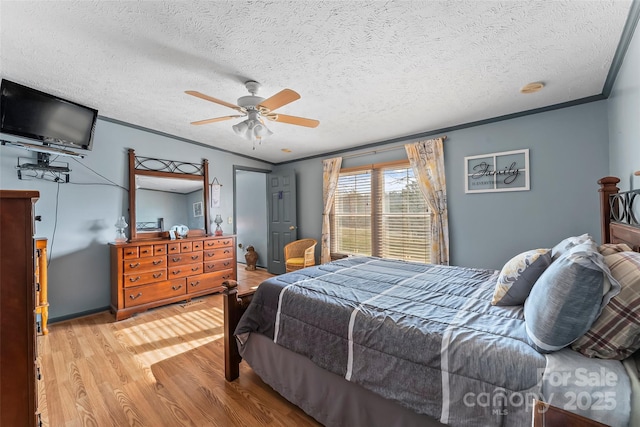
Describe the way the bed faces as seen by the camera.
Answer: facing away from the viewer and to the left of the viewer

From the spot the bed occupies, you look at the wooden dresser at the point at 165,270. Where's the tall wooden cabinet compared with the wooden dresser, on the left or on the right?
left

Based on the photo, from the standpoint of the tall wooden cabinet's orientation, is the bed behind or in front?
in front

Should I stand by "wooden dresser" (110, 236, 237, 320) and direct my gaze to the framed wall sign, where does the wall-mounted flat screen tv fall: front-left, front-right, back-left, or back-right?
back-right

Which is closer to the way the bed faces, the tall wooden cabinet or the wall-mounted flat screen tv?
the wall-mounted flat screen tv

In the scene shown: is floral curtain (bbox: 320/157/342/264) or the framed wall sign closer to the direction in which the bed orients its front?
the floral curtain

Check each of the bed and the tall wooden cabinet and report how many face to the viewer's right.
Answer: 1

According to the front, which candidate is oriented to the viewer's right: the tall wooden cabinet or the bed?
the tall wooden cabinet

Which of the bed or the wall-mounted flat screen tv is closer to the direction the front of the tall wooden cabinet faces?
the bed

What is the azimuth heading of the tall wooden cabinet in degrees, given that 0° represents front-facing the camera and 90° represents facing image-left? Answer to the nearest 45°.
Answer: approximately 270°

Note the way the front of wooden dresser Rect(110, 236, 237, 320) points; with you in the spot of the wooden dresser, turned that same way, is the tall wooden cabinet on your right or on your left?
on your right

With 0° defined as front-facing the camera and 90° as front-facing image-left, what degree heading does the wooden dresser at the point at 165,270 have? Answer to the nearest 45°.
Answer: approximately 315°
